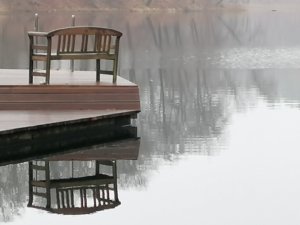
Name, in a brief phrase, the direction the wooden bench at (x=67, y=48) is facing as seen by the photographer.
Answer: facing away from the viewer and to the left of the viewer
